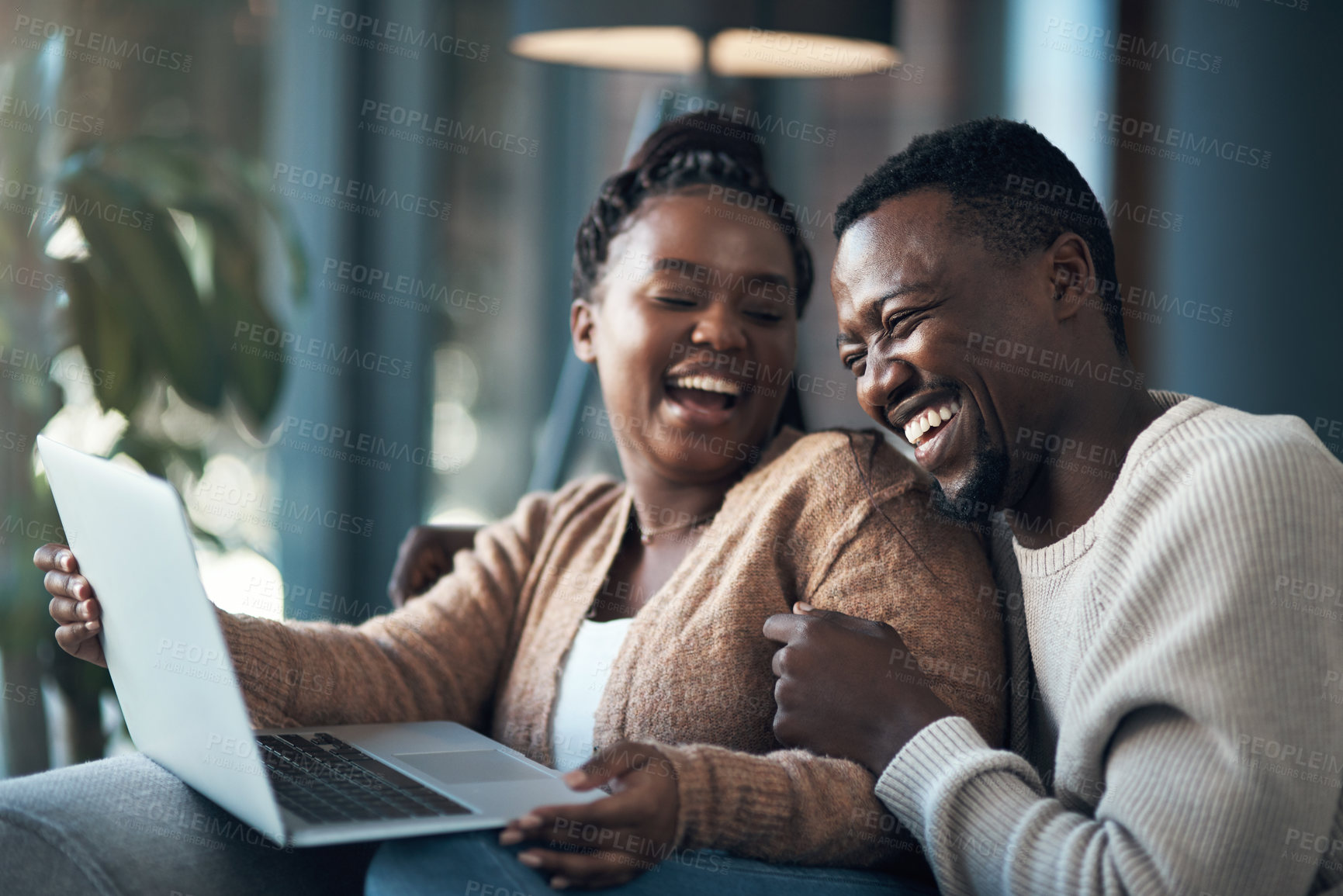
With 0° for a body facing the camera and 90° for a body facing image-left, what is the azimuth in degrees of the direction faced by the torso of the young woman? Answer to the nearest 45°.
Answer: approximately 45°
